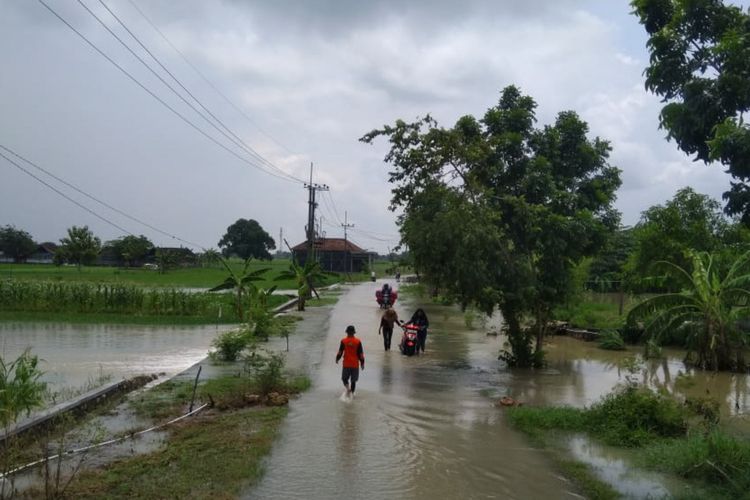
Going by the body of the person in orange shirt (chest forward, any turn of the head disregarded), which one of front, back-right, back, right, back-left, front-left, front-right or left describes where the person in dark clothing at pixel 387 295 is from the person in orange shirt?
front

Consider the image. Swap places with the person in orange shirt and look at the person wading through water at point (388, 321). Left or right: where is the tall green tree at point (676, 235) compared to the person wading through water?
right

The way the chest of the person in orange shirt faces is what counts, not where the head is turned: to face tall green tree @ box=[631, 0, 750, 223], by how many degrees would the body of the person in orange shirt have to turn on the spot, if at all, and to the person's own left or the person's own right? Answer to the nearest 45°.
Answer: approximately 135° to the person's own right

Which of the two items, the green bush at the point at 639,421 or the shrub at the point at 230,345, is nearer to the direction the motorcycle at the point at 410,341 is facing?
the green bush

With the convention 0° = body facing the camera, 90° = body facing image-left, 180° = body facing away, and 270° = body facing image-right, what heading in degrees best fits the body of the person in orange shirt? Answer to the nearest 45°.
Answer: approximately 180°

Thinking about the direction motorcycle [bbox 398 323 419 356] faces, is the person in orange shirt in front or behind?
in front

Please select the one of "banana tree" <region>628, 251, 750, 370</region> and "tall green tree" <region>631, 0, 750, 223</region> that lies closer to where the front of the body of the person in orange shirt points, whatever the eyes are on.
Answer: the banana tree

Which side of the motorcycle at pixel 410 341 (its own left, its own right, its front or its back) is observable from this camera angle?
front

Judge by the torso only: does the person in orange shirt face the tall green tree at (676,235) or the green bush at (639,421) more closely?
the tall green tree

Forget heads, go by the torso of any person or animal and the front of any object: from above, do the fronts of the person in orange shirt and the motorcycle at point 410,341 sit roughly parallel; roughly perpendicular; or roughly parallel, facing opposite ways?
roughly parallel, facing opposite ways

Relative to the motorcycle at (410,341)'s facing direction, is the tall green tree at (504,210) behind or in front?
in front

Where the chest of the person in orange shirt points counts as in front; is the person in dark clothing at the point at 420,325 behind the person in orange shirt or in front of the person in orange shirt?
in front

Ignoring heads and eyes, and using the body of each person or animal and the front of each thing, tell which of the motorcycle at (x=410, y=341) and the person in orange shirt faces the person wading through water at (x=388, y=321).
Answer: the person in orange shirt

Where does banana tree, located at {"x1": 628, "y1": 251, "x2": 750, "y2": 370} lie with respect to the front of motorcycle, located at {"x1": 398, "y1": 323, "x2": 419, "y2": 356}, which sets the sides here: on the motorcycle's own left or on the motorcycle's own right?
on the motorcycle's own left

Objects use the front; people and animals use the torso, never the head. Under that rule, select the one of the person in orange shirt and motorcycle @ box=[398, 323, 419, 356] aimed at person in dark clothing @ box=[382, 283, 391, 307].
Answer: the person in orange shirt

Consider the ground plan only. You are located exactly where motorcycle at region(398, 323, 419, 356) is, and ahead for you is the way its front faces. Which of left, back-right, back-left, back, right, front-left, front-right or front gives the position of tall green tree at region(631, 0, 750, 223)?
front
